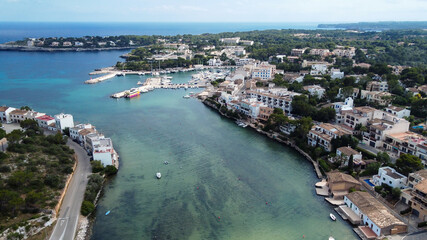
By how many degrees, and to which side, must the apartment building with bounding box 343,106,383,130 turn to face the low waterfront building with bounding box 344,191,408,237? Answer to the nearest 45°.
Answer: approximately 45° to its left

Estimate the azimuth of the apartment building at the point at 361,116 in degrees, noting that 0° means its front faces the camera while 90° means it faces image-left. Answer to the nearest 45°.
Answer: approximately 45°

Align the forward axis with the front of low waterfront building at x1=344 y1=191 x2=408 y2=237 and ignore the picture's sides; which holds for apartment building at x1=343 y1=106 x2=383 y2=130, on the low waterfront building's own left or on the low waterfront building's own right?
on the low waterfront building's own right

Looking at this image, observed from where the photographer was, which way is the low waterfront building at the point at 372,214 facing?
facing the viewer and to the left of the viewer

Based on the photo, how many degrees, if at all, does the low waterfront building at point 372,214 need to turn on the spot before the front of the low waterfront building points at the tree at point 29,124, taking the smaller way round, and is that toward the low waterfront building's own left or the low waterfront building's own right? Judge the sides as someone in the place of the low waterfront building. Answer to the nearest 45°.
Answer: approximately 45° to the low waterfront building's own right

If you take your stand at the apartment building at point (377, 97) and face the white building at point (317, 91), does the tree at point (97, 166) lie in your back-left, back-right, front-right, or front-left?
front-left

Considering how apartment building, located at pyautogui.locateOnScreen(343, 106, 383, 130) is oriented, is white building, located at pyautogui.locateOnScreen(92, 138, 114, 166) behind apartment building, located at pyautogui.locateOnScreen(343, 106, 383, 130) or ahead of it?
ahead

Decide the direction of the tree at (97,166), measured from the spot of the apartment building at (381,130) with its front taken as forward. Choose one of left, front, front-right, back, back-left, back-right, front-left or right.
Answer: front

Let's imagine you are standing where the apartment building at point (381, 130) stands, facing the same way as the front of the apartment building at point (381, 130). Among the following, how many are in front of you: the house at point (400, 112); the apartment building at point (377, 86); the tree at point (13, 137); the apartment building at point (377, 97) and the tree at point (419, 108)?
1

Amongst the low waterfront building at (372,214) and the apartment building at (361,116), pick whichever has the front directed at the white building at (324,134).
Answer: the apartment building at (361,116)

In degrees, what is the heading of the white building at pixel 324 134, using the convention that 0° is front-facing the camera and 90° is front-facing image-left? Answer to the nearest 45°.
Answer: approximately 45°

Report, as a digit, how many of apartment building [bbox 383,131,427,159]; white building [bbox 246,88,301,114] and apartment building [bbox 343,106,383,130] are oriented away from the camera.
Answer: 0

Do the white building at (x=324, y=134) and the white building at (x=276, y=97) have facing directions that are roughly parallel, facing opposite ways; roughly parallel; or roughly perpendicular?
roughly parallel

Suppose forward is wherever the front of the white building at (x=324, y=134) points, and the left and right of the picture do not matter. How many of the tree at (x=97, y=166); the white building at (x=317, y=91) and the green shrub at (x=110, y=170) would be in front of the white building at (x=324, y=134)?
2

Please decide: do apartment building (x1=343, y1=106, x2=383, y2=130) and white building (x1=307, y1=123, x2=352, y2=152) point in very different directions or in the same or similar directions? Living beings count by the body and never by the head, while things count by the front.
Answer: same or similar directions

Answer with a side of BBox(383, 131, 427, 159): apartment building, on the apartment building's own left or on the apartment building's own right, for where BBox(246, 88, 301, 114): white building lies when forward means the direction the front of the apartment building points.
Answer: on the apartment building's own right

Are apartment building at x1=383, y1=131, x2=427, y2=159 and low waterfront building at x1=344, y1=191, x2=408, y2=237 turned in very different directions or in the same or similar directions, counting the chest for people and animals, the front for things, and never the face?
same or similar directions

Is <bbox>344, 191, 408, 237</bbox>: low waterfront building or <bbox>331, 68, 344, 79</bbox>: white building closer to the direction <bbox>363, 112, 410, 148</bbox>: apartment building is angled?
the low waterfront building

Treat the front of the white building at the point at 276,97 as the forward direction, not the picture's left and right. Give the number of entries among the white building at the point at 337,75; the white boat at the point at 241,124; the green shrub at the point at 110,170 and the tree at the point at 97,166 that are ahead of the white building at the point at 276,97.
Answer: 3
